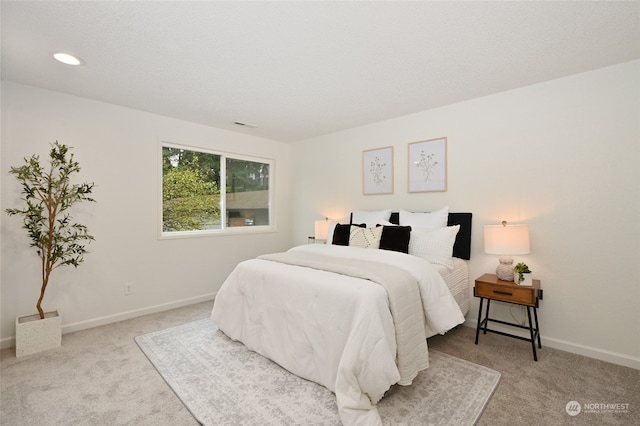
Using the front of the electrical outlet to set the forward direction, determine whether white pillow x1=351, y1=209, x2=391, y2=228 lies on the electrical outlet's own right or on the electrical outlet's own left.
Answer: on the electrical outlet's own left

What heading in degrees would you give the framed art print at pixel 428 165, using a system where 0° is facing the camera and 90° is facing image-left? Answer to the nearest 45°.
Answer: approximately 45°

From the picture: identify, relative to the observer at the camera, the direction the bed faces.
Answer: facing the viewer and to the left of the viewer

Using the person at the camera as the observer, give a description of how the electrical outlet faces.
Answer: facing the viewer

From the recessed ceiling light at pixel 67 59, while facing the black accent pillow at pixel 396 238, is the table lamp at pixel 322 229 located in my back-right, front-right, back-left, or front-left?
front-left

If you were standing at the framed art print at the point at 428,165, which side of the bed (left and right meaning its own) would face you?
back

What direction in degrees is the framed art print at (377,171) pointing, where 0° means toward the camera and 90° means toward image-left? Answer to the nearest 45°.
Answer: approximately 45°

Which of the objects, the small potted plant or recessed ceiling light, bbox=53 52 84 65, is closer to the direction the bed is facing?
the recessed ceiling light

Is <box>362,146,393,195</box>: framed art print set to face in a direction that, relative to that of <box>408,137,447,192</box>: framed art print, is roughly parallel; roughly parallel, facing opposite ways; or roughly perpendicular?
roughly parallel

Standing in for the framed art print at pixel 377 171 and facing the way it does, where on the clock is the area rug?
The area rug is roughly at 11 o'clock from the framed art print.

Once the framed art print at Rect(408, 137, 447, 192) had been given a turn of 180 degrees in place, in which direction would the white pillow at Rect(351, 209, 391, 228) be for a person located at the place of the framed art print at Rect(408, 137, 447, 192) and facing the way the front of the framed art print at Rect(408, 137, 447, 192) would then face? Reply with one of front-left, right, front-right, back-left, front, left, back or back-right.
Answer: back-left

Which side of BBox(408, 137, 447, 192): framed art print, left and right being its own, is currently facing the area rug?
front

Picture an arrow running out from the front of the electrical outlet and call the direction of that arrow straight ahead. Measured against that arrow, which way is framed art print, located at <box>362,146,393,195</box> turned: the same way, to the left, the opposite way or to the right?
to the right

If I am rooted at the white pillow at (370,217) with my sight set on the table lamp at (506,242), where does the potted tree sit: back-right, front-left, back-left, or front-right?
back-right

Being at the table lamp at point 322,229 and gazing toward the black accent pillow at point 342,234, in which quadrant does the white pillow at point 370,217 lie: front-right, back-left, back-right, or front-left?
front-left
